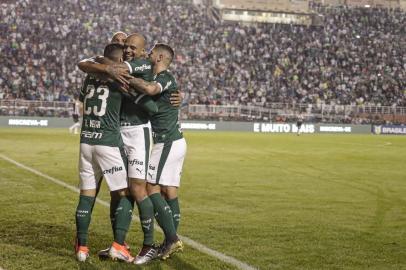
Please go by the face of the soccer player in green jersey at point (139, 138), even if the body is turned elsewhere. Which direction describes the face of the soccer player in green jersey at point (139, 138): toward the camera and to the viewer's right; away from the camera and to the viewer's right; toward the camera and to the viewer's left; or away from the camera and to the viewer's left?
toward the camera and to the viewer's left

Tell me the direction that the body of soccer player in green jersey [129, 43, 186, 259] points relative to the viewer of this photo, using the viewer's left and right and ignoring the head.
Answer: facing to the left of the viewer

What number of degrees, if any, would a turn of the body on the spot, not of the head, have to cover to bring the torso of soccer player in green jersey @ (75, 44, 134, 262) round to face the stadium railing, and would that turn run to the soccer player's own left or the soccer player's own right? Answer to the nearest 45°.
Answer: approximately 45° to the soccer player's own left

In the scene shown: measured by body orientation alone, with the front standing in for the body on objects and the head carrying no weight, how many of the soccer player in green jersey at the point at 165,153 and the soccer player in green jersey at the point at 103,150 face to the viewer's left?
1

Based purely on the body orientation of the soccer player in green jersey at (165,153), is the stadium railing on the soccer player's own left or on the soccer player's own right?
on the soccer player's own right

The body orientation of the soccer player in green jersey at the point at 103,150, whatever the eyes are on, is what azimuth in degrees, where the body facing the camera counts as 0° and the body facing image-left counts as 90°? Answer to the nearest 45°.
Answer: approximately 225°

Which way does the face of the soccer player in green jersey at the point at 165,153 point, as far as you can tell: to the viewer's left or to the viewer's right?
to the viewer's left
